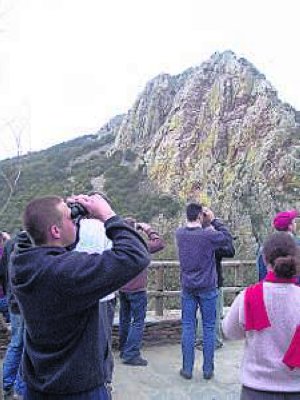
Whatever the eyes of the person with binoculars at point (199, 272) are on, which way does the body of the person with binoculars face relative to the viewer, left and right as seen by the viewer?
facing away from the viewer and to the right of the viewer

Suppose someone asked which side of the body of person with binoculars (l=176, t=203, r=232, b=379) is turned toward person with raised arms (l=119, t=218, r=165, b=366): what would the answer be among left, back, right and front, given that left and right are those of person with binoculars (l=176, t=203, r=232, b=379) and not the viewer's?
left

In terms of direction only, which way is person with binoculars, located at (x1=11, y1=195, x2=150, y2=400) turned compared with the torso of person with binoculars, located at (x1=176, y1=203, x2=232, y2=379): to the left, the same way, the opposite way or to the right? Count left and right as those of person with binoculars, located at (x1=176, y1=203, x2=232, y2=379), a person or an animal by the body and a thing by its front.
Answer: the same way

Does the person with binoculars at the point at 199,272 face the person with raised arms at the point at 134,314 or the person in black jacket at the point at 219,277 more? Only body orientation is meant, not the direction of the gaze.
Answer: the person in black jacket

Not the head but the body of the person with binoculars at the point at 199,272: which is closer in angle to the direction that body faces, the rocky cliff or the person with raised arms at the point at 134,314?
the rocky cliff

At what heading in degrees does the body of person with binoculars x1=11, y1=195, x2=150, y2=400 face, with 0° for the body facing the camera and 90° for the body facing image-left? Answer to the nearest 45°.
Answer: approximately 225°

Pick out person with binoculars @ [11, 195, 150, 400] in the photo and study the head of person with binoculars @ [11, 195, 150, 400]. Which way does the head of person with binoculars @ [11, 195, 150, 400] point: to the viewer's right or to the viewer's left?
to the viewer's right

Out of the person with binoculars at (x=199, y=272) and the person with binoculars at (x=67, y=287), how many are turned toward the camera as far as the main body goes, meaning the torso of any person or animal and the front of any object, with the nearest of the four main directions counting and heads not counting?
0

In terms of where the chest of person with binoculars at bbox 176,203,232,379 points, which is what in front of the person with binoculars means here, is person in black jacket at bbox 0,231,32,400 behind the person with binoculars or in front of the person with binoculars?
behind

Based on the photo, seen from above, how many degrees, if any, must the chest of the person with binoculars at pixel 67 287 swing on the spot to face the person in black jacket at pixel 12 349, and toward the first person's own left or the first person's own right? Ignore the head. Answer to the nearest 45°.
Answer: approximately 45° to the first person's own left
